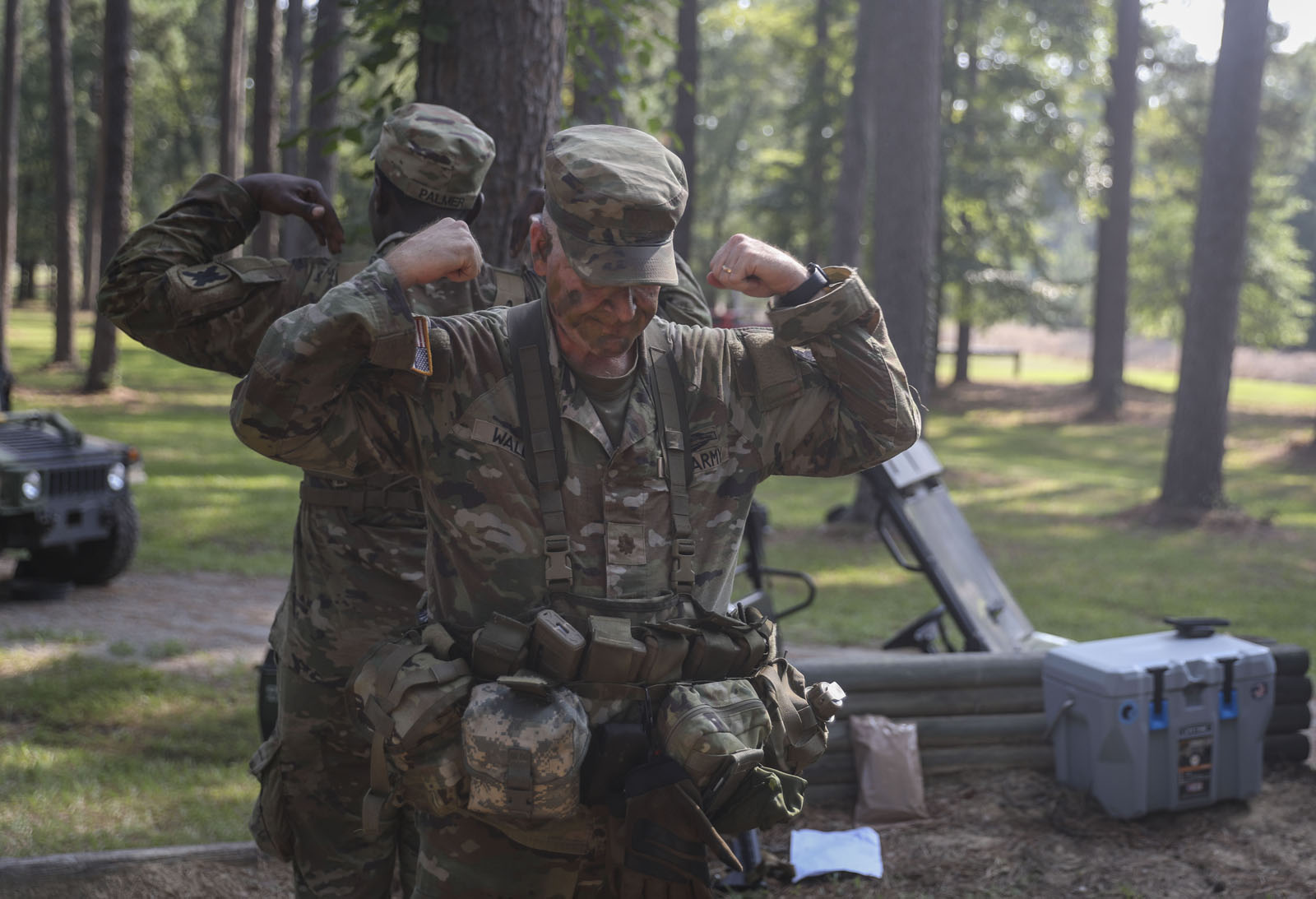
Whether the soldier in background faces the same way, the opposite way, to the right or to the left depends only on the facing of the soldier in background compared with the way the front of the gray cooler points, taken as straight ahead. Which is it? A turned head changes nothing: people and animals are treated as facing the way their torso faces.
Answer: the opposite way

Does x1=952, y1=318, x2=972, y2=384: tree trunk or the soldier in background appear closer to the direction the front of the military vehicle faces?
the soldier in background

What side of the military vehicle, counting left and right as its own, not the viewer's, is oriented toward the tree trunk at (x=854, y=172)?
left

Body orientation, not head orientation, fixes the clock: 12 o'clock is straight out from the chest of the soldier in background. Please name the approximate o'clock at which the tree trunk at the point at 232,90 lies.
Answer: The tree trunk is roughly at 12 o'clock from the soldier in background.

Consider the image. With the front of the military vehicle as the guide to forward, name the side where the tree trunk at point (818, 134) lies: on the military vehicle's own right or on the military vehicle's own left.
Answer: on the military vehicle's own left

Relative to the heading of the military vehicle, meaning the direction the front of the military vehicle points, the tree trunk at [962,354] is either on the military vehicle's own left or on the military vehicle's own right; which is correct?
on the military vehicle's own left

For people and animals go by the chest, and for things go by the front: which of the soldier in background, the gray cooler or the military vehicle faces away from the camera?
the soldier in background

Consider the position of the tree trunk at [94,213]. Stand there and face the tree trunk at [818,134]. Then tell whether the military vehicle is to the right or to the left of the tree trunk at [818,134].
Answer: right

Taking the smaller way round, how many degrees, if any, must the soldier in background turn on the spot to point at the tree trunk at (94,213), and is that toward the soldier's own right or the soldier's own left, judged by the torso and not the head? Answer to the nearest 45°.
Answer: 0° — they already face it

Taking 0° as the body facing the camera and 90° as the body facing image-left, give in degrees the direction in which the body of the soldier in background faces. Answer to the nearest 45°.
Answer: approximately 180°
